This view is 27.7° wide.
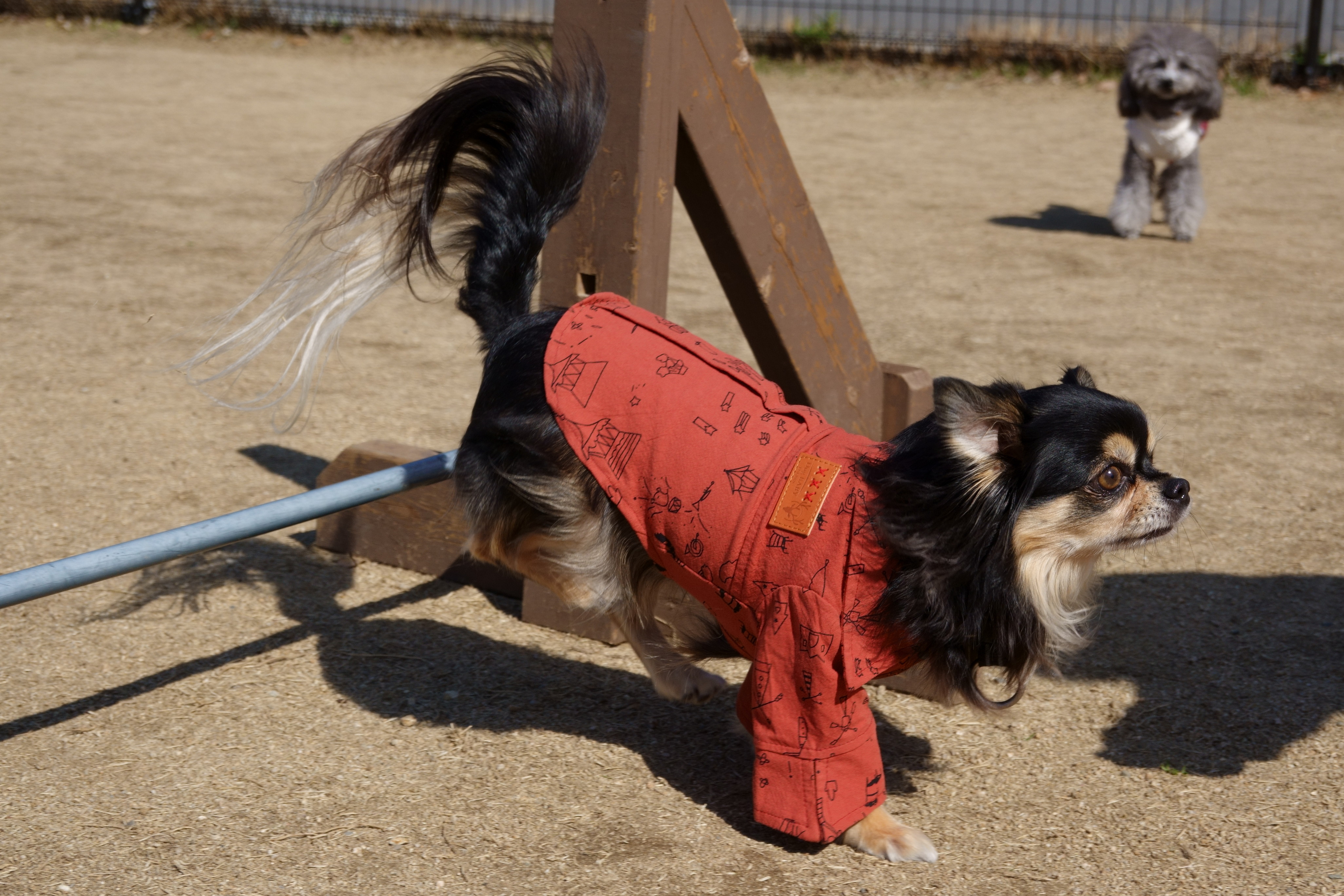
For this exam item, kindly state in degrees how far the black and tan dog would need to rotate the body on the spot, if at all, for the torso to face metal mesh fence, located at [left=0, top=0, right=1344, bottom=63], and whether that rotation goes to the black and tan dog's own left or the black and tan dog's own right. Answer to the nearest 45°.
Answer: approximately 90° to the black and tan dog's own left

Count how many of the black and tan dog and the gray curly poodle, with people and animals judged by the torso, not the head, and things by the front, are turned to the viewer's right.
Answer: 1

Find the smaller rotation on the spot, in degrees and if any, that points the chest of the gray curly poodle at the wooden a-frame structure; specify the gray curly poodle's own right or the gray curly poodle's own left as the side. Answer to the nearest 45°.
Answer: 0° — it already faces it

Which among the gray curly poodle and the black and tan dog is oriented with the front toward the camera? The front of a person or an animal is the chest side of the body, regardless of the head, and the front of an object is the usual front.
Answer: the gray curly poodle

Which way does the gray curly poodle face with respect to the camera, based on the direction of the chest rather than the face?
toward the camera

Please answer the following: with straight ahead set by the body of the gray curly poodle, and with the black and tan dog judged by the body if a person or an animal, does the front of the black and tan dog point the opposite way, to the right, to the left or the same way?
to the left

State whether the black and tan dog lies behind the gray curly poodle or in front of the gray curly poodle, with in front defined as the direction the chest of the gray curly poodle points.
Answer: in front

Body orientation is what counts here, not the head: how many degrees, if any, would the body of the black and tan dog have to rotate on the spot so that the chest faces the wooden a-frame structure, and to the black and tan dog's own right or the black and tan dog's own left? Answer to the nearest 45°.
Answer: approximately 90° to the black and tan dog's own left

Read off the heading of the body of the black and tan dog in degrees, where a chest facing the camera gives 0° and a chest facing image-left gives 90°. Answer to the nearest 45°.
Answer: approximately 270°
